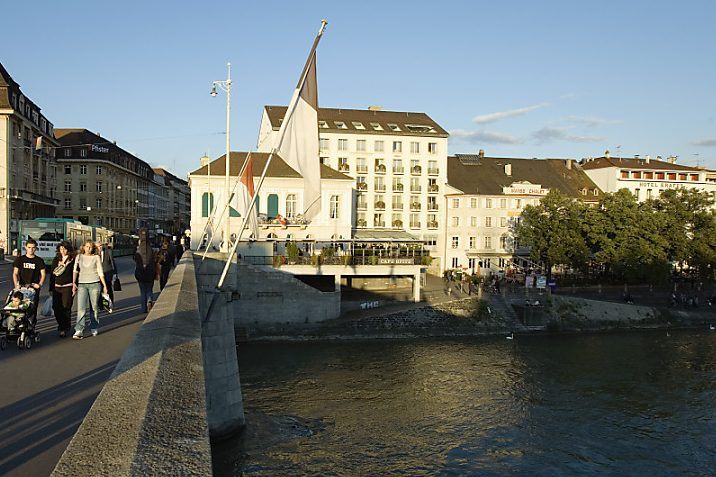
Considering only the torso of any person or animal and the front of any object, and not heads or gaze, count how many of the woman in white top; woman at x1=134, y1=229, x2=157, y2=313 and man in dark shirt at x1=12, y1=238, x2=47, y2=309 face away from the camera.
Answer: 1

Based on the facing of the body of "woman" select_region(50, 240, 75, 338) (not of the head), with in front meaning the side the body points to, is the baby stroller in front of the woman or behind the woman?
in front

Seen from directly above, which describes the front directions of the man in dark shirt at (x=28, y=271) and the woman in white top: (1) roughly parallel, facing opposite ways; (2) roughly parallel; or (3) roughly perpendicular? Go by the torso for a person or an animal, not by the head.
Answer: roughly parallel

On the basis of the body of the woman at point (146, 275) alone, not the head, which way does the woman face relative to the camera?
away from the camera

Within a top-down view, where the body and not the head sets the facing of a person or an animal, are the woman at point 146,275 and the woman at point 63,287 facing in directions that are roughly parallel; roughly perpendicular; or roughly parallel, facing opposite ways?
roughly parallel, facing opposite ways

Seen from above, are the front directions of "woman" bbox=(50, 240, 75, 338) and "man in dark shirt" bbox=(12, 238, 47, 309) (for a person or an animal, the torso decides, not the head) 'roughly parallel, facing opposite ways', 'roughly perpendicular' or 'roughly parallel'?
roughly parallel

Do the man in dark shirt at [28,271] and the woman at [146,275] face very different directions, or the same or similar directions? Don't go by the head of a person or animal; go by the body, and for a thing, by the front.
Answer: very different directions

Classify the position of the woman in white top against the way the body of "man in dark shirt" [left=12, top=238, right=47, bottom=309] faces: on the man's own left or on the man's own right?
on the man's own left

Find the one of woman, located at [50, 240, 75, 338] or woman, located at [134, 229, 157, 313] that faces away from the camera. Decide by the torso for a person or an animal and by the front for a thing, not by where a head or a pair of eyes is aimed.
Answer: woman, located at [134, 229, 157, 313]

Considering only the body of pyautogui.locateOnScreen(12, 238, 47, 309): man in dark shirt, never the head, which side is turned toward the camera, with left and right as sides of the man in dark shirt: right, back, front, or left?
front

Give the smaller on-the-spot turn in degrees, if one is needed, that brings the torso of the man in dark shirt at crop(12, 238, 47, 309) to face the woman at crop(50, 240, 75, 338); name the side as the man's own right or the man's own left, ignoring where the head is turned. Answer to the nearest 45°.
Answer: approximately 45° to the man's own left
